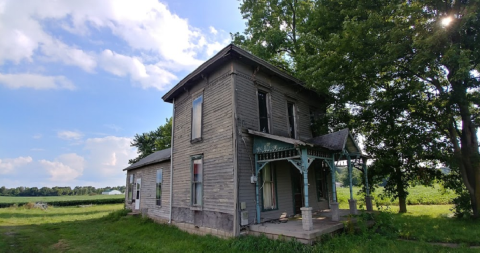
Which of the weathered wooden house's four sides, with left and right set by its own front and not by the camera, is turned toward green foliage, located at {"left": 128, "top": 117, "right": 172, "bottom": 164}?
back

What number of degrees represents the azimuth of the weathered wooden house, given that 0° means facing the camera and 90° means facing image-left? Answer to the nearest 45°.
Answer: approximately 315°
